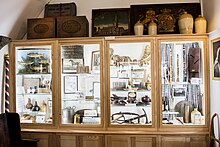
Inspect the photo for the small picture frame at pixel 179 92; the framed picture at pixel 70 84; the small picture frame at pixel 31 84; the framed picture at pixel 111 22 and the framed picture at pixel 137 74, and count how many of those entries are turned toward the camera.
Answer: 5

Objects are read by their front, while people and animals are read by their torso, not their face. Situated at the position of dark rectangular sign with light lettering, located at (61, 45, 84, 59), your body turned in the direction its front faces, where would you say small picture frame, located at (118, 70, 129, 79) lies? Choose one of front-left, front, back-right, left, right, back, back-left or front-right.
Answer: left

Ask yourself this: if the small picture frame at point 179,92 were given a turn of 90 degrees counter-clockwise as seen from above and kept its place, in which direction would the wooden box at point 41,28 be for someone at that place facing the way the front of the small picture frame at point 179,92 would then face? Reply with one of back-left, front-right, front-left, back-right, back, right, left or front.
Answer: back

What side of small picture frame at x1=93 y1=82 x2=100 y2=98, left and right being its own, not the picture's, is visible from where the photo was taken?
front

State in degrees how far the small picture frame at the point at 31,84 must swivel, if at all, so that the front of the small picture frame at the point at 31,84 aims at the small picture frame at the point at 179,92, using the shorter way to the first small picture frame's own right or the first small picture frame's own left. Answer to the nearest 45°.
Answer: approximately 45° to the first small picture frame's own left

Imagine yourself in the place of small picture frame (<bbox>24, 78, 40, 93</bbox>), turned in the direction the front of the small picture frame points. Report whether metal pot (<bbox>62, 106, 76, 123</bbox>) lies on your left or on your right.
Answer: on your left

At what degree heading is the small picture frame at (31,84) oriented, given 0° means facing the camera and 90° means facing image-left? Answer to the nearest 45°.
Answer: approximately 0°

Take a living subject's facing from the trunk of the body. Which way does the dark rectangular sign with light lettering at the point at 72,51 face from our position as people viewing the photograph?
facing the viewer

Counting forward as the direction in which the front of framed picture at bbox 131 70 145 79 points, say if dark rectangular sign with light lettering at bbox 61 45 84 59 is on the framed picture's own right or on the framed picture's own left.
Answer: on the framed picture's own right

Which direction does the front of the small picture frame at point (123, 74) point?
toward the camera

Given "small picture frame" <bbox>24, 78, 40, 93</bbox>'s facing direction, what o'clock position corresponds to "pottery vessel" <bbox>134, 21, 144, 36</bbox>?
The pottery vessel is roughly at 10 o'clock from the small picture frame.

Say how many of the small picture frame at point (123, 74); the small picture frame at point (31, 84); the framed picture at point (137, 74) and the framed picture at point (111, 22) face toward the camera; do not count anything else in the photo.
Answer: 4

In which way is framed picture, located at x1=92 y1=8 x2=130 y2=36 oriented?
toward the camera

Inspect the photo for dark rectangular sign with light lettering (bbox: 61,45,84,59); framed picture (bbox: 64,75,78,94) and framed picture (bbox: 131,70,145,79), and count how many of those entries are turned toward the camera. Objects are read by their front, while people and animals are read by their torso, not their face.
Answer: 3
